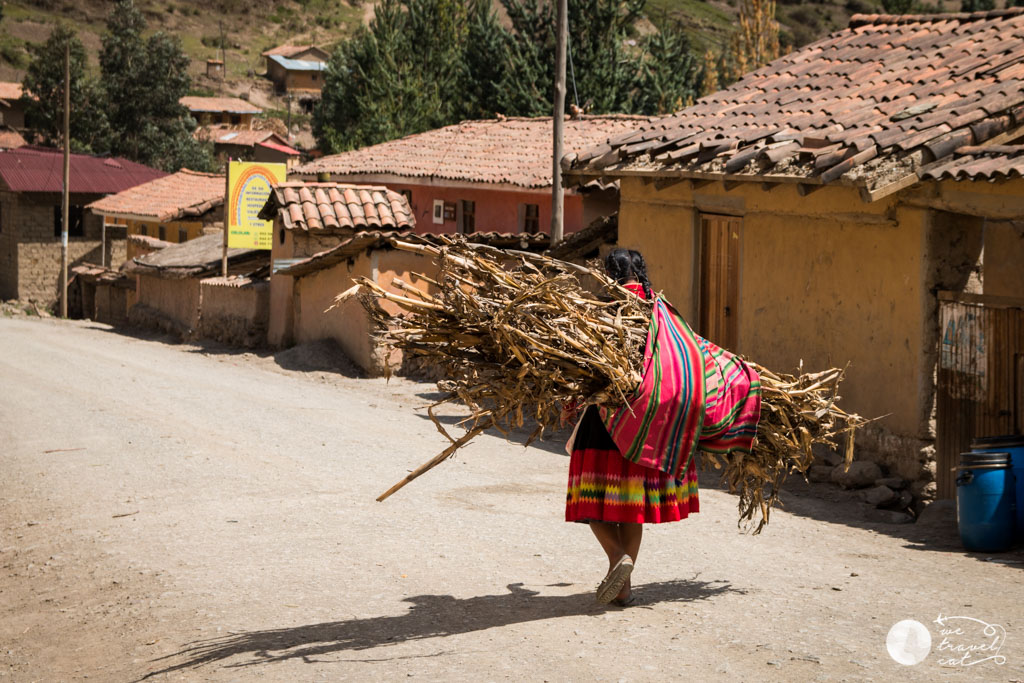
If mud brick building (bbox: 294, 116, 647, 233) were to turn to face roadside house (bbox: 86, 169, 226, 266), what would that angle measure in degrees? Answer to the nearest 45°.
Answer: approximately 135° to its right

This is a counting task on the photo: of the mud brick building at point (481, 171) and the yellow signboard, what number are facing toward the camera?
2

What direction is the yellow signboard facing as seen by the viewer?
toward the camera

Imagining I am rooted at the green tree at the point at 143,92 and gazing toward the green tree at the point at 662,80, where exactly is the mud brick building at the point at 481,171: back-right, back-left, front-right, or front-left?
front-right

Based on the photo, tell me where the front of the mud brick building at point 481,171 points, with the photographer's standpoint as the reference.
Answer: facing the viewer

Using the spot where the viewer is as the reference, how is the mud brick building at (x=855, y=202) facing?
facing the viewer and to the left of the viewer

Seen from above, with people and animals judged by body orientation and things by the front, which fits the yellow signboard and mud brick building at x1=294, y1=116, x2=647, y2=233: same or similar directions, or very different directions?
same or similar directions

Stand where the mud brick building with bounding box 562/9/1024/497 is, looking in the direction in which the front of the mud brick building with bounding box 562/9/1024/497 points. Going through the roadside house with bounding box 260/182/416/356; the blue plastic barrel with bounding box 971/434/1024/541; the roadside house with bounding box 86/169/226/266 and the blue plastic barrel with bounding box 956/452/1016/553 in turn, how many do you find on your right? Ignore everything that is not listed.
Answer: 2

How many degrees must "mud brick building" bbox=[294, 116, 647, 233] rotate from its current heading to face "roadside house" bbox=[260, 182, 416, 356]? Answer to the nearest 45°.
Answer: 0° — it already faces it

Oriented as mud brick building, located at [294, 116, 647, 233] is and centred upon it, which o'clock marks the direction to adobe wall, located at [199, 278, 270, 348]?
The adobe wall is roughly at 1 o'clock from the mud brick building.

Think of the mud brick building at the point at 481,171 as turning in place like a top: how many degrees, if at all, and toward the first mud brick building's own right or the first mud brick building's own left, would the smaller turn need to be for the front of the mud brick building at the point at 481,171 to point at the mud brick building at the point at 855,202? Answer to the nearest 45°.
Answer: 0° — it already faces it

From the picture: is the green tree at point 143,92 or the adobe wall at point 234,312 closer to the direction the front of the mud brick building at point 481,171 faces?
the adobe wall

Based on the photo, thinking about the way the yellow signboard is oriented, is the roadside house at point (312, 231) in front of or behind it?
in front

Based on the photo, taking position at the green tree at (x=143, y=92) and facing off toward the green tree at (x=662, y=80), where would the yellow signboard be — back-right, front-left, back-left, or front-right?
front-right

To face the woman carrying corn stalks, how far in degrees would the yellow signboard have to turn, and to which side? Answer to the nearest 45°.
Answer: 0° — it already faces them

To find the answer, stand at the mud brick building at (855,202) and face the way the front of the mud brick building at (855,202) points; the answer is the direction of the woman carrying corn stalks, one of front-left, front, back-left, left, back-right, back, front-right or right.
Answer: front-left

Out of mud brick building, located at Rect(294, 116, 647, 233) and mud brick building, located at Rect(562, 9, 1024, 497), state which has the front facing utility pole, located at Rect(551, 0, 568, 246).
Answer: mud brick building, located at Rect(294, 116, 647, 233)

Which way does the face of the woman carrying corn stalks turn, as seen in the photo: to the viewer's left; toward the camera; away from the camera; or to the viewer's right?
away from the camera
